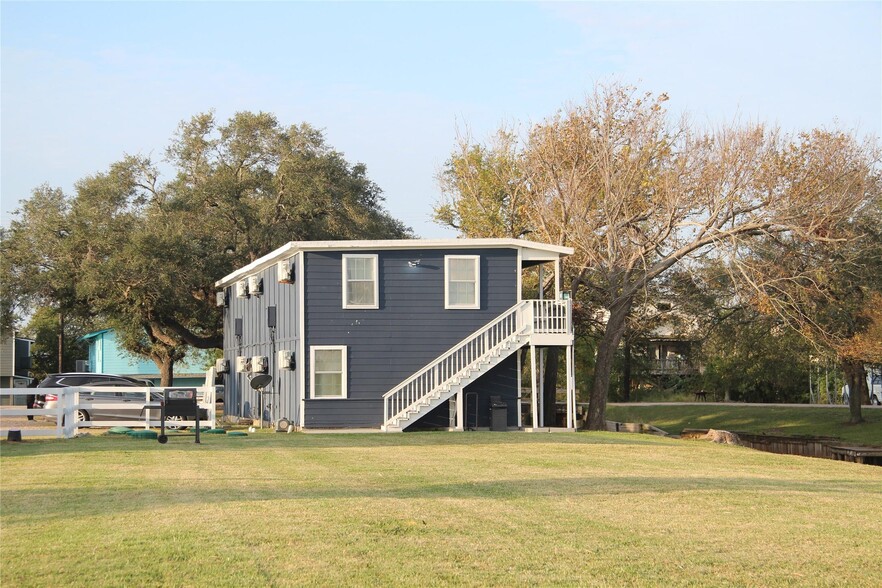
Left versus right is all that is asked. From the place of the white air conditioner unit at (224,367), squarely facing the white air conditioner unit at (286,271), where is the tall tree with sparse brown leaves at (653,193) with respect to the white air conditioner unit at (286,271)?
left

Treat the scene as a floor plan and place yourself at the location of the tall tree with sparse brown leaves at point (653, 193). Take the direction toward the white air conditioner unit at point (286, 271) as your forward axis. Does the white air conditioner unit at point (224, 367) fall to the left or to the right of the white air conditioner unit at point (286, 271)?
right

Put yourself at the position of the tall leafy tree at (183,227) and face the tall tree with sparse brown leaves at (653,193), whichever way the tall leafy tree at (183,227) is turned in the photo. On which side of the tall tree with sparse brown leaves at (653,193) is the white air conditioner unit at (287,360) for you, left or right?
right

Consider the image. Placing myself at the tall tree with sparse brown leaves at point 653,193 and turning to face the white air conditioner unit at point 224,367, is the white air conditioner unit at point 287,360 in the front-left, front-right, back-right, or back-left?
front-left
